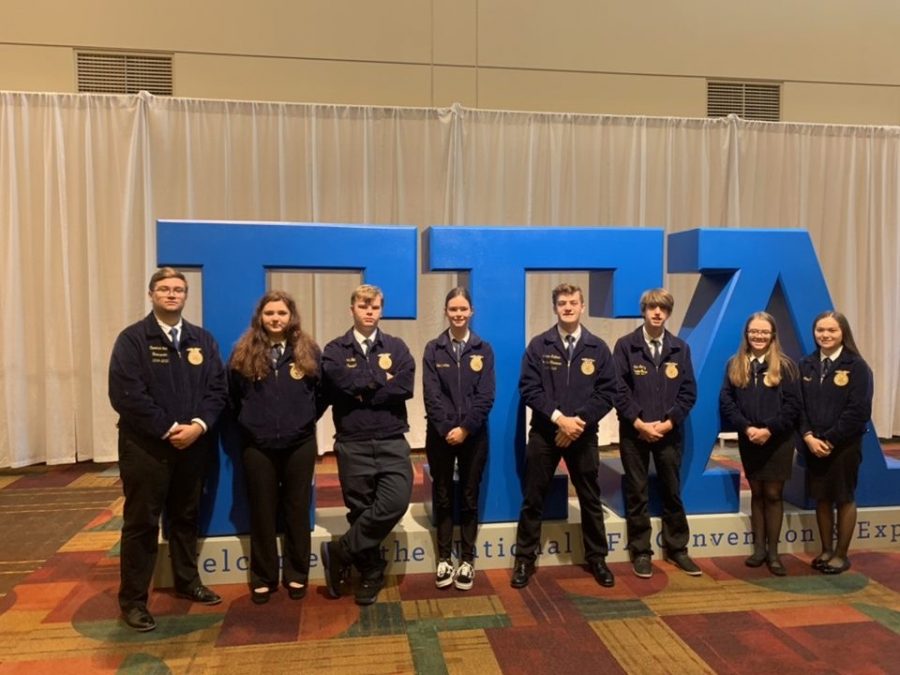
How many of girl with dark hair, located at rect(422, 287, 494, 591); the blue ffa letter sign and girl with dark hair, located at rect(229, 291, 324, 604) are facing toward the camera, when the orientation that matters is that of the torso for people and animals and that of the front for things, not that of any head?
3

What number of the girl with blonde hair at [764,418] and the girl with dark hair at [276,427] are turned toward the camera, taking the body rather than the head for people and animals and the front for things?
2

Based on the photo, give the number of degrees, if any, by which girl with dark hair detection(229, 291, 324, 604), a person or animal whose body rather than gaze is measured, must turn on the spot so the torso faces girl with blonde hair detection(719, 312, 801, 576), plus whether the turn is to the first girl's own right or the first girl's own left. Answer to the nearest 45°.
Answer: approximately 90° to the first girl's own left

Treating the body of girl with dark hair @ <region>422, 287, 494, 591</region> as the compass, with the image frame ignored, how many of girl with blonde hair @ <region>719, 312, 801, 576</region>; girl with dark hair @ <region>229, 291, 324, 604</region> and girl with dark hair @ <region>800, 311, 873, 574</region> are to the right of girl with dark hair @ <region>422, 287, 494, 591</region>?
1

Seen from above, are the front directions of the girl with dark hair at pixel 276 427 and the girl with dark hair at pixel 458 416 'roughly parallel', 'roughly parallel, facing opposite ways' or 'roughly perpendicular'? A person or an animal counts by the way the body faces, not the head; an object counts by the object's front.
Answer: roughly parallel

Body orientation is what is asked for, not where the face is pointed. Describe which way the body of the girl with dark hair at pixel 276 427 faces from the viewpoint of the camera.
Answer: toward the camera

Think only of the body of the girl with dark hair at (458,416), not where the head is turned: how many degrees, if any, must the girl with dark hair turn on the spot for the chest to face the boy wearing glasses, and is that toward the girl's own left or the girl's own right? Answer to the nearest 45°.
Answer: approximately 90° to the girl's own right

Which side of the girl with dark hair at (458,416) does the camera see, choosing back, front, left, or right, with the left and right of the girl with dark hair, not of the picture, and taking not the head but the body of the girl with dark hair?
front

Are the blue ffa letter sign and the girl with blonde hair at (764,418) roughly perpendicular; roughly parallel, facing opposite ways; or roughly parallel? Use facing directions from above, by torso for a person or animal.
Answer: roughly parallel

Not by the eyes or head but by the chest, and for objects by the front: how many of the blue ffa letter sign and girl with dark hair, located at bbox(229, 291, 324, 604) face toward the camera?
2

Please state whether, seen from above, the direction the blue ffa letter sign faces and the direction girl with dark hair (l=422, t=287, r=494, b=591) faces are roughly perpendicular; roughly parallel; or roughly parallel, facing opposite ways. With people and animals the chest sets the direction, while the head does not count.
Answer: roughly parallel
